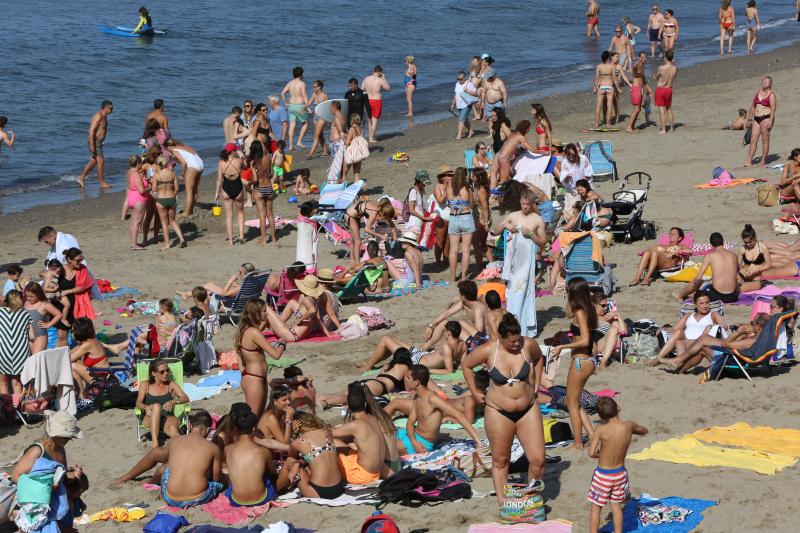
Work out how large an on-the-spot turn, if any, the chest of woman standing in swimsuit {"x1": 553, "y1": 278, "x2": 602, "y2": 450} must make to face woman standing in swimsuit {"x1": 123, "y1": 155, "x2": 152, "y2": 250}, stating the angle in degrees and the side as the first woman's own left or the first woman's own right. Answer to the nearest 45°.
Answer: approximately 45° to the first woman's own right

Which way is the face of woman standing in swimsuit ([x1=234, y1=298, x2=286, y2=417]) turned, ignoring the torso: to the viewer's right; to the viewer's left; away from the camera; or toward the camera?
to the viewer's right

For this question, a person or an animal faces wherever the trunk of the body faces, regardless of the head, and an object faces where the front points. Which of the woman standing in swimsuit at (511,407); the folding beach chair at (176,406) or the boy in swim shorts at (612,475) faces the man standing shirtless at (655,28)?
the boy in swim shorts

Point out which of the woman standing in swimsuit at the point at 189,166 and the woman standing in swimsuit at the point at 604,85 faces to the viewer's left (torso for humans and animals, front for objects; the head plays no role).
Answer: the woman standing in swimsuit at the point at 189,166

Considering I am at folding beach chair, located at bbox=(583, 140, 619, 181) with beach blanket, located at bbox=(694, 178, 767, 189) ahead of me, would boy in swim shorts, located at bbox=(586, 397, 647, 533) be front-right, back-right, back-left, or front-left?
front-right

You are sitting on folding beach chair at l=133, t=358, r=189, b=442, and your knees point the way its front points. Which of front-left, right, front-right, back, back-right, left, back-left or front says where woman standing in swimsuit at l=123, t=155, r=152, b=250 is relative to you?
back

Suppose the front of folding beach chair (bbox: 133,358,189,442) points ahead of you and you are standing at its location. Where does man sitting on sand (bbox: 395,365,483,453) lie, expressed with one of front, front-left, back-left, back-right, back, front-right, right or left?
front-left

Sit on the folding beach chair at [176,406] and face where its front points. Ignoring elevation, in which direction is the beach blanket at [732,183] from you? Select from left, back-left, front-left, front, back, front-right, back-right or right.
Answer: back-left

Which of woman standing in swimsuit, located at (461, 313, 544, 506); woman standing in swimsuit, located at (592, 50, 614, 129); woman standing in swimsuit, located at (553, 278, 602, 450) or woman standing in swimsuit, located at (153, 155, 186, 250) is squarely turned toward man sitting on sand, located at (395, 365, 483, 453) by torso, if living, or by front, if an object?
woman standing in swimsuit, located at (553, 278, 602, 450)

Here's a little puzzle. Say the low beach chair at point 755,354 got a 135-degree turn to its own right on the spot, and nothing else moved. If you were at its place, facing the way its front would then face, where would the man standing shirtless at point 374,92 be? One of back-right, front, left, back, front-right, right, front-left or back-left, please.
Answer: left

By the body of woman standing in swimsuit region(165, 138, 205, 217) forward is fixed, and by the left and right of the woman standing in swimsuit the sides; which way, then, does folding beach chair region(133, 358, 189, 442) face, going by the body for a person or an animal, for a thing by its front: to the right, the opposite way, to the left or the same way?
to the left

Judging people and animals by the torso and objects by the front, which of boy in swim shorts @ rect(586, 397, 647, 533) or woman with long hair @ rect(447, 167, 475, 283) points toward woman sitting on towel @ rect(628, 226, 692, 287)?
the boy in swim shorts

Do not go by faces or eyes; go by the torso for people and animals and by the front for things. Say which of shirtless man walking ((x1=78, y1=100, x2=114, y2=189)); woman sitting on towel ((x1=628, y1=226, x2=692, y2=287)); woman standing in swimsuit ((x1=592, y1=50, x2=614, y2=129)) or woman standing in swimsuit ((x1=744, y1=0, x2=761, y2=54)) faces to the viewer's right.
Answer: the shirtless man walking

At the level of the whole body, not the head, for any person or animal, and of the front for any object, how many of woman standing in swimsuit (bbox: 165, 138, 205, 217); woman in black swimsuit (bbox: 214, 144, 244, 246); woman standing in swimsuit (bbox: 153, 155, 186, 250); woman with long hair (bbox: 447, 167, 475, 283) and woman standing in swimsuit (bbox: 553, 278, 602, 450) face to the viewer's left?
2

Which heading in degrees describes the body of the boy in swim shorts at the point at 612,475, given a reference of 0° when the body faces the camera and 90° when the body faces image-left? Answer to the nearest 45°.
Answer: approximately 180°

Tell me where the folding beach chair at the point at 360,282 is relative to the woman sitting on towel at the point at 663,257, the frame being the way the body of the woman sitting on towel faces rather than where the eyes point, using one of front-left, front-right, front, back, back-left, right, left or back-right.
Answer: front-right
